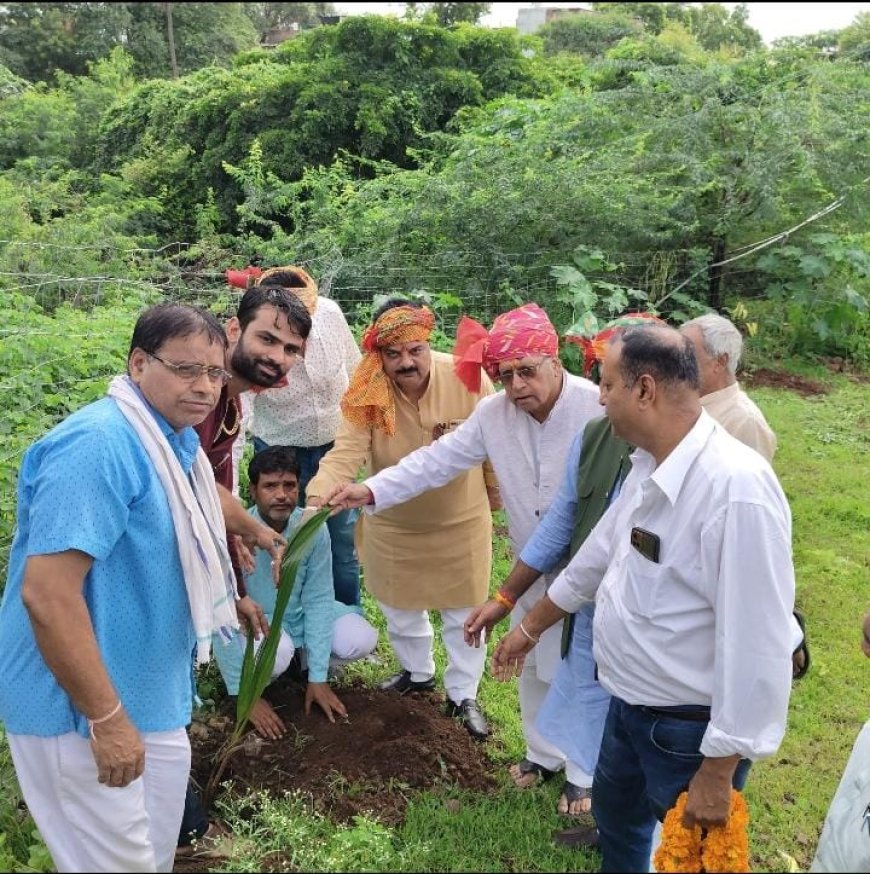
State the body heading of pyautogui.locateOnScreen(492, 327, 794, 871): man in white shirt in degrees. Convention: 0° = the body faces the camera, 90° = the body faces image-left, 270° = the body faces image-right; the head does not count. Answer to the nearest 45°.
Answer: approximately 45°

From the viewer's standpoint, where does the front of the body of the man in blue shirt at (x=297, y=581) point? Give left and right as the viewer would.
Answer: facing the viewer

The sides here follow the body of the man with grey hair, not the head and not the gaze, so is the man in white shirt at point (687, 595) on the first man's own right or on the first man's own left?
on the first man's own left

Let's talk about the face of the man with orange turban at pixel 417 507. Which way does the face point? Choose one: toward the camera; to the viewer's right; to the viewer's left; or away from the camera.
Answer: toward the camera

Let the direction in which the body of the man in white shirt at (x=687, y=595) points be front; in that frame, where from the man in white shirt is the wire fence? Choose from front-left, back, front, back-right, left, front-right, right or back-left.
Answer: right

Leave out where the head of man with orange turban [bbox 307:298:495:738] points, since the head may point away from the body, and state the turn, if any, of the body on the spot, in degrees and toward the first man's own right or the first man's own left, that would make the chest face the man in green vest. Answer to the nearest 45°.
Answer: approximately 45° to the first man's own left

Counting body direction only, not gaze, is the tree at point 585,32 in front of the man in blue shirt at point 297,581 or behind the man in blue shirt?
behind

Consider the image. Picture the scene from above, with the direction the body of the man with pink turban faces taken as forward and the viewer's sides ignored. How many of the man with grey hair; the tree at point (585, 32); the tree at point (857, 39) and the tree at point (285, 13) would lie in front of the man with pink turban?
0

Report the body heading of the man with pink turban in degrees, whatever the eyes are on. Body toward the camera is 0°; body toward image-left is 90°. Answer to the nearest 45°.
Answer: approximately 45°

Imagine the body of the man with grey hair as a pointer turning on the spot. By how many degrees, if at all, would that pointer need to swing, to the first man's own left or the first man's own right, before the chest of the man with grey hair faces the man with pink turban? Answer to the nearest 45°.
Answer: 0° — they already face them

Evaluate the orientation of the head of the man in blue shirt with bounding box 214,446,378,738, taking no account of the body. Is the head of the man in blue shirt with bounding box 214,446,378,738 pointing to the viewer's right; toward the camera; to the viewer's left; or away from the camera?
toward the camera

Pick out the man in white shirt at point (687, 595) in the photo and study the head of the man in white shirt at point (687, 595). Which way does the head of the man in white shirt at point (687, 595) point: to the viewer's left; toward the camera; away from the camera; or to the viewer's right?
to the viewer's left

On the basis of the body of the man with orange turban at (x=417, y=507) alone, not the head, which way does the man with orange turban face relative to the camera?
toward the camera

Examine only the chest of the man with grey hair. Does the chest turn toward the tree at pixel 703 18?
no

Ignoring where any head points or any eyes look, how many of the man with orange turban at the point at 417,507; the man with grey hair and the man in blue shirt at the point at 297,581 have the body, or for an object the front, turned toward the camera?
2

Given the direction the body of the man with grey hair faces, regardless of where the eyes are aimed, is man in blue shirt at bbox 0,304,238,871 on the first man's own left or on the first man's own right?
on the first man's own left

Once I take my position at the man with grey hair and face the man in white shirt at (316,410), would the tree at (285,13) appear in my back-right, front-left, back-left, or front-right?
front-right
